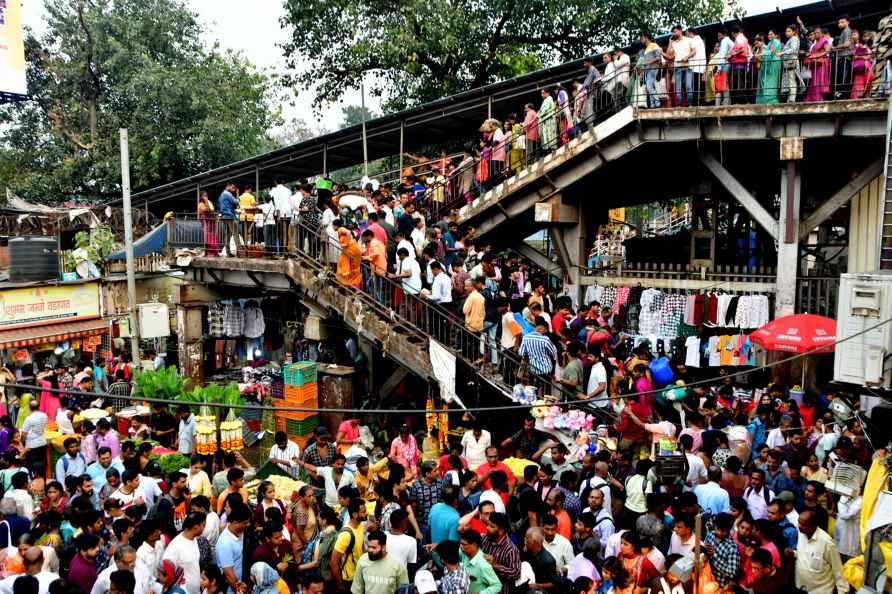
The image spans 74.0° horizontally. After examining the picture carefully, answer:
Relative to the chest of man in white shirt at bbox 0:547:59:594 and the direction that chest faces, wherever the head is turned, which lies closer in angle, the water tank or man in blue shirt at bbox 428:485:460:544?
the water tank

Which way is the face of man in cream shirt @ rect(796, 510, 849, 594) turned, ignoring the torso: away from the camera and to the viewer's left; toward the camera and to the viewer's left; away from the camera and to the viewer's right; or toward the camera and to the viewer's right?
toward the camera and to the viewer's left

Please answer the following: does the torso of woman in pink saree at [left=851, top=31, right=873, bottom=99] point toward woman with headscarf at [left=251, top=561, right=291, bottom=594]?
no

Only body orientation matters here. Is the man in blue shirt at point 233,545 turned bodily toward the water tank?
no

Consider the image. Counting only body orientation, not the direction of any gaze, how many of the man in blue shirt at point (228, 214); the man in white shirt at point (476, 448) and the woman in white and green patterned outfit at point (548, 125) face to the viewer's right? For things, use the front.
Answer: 1

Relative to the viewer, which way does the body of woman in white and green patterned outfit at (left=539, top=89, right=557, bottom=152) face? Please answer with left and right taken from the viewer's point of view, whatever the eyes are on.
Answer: facing to the left of the viewer

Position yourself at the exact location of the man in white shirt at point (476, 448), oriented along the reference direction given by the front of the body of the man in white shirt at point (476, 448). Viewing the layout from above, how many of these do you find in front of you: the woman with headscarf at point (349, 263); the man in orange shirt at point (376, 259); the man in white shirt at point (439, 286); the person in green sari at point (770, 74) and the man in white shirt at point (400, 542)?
1

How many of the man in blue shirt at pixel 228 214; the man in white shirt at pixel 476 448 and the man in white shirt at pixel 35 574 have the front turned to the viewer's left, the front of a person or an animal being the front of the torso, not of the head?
0

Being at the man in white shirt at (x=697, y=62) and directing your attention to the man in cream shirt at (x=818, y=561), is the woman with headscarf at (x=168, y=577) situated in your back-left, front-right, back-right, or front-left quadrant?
front-right

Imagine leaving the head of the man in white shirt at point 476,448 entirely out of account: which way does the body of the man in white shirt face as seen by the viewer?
toward the camera

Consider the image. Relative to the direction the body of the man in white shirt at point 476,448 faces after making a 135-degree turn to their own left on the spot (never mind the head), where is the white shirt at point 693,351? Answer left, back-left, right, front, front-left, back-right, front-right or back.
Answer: front

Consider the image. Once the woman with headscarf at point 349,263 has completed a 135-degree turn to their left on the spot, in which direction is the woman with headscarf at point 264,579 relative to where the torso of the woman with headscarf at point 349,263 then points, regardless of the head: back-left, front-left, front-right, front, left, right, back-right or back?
right

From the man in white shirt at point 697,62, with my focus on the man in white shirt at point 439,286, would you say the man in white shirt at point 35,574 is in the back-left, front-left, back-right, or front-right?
front-left

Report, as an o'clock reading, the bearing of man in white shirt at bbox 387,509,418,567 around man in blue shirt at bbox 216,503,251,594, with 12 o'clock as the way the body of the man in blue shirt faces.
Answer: The man in white shirt is roughly at 1 o'clock from the man in blue shirt.
